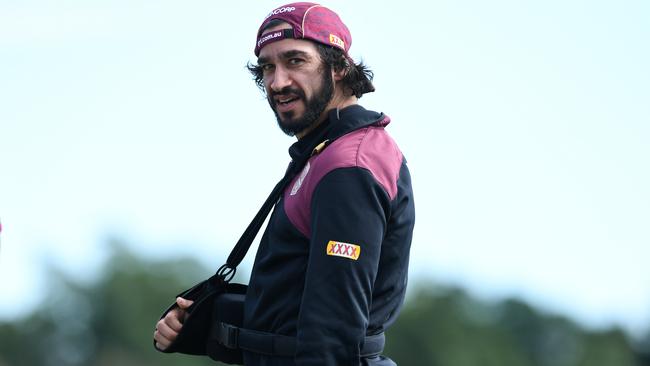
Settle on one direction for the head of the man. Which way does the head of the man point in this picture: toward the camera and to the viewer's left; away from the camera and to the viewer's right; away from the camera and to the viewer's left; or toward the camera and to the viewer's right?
toward the camera and to the viewer's left

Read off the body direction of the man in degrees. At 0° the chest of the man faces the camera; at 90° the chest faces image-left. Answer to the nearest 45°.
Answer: approximately 90°
